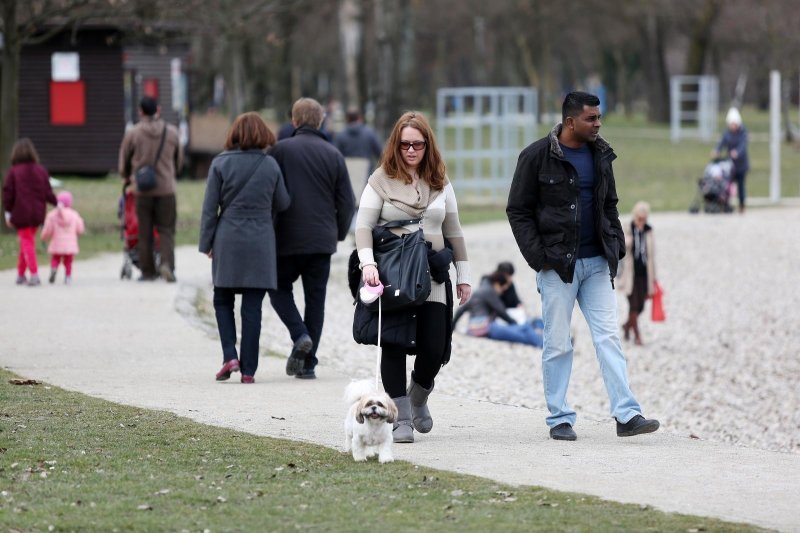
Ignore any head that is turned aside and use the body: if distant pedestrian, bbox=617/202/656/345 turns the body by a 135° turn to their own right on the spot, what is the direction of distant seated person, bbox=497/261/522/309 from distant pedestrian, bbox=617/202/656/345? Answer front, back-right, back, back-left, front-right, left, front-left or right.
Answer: front-left

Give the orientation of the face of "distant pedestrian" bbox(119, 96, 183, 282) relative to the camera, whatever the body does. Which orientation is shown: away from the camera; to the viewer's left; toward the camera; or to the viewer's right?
away from the camera

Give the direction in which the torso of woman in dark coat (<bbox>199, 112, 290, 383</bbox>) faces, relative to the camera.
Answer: away from the camera

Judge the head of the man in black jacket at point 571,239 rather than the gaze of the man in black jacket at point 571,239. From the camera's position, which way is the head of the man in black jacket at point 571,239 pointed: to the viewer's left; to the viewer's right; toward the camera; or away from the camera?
to the viewer's right

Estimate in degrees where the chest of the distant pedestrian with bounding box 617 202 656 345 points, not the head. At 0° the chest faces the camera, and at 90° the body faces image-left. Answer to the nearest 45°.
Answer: approximately 0°

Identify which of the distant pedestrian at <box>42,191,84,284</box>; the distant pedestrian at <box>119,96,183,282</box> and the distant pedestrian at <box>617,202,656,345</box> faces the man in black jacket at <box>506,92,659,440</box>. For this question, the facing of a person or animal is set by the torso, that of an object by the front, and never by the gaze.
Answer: the distant pedestrian at <box>617,202,656,345</box>

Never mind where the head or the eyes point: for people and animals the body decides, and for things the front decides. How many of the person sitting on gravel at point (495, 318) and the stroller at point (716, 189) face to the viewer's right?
1

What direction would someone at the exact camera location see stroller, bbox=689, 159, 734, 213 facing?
facing the viewer and to the left of the viewer

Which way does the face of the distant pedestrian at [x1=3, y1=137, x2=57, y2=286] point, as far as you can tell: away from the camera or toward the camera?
away from the camera

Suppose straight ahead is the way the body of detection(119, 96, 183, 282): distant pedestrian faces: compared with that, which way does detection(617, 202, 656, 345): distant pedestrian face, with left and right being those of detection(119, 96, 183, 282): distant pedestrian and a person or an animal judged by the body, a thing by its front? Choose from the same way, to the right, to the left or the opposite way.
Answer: the opposite way

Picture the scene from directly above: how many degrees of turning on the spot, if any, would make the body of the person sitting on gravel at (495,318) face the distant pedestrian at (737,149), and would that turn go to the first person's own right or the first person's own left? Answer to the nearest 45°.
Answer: approximately 90° to the first person's own left

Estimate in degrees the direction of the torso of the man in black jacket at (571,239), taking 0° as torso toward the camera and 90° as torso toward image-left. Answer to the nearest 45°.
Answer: approximately 315°

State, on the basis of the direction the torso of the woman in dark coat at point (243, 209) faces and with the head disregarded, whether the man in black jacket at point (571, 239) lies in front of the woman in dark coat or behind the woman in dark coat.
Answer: behind

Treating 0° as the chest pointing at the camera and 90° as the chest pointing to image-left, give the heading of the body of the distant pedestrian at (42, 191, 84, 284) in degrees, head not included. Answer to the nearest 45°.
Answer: approximately 180°

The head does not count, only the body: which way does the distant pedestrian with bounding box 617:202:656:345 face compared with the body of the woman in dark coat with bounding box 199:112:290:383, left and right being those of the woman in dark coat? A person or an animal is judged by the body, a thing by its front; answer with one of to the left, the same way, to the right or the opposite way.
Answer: the opposite way

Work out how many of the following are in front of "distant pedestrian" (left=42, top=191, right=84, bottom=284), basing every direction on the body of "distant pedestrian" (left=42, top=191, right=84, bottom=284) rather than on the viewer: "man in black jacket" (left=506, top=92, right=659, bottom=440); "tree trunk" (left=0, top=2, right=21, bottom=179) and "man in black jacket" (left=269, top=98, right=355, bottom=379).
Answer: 1

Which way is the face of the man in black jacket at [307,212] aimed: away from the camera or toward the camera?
away from the camera
